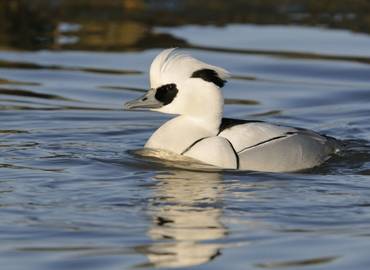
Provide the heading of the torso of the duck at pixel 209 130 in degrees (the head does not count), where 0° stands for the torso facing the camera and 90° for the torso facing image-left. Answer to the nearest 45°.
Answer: approximately 90°
